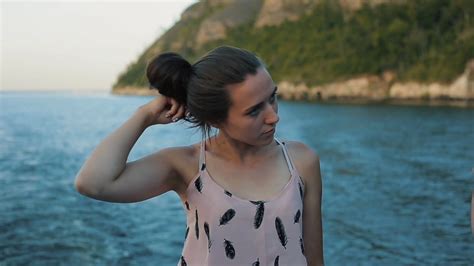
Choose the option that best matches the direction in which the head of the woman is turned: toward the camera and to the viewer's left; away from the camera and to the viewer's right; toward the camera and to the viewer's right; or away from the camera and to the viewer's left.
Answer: toward the camera and to the viewer's right

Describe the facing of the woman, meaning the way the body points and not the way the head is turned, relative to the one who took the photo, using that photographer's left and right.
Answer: facing the viewer
